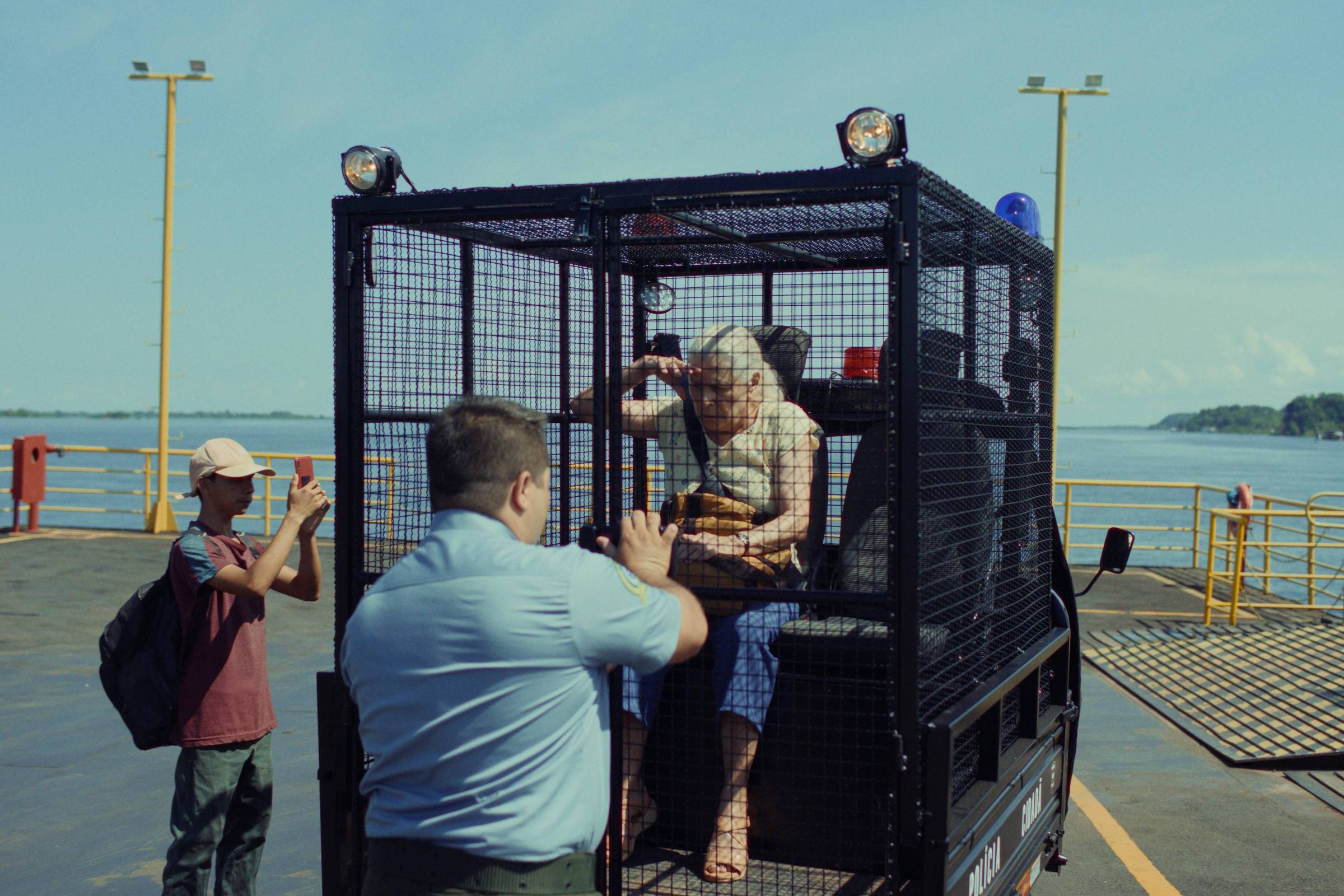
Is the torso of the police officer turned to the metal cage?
yes

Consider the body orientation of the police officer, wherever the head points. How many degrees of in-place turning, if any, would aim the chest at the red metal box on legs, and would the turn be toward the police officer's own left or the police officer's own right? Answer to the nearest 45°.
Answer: approximately 90° to the police officer's own left

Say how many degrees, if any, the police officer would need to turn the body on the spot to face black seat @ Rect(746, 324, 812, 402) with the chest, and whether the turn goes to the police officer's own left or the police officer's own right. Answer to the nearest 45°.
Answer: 0° — they already face it

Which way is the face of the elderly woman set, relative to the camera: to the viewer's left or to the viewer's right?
to the viewer's left

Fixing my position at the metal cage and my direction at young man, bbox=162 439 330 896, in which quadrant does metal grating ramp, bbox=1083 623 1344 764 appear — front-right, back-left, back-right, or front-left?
back-right

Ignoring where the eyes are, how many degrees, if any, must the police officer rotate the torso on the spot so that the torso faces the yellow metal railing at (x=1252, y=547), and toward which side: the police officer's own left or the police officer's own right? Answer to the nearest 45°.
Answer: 0° — they already face it

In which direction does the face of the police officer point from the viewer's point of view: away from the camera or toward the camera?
away from the camera

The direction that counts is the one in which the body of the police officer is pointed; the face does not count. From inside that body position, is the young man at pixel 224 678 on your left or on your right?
on your left

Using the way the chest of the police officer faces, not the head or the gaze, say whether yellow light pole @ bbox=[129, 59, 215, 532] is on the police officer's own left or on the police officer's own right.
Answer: on the police officer's own left

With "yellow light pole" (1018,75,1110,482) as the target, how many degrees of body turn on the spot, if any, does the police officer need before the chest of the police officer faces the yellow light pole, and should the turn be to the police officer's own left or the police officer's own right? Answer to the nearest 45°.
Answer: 0° — they already face it

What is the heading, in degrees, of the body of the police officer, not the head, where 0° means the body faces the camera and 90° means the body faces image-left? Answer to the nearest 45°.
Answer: approximately 225°
